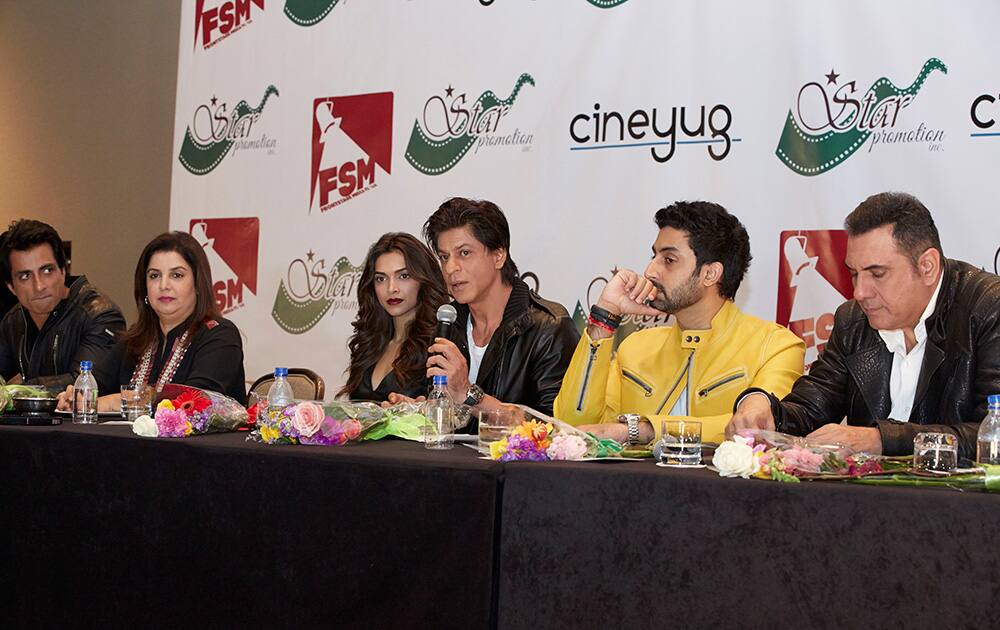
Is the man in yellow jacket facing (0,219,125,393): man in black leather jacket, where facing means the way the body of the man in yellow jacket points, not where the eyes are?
no

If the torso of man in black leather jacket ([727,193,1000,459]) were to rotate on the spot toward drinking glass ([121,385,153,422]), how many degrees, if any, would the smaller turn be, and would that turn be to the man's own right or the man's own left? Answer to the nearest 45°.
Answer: approximately 45° to the man's own right

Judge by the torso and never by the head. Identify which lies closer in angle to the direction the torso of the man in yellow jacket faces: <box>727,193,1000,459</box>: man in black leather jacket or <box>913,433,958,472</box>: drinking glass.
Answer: the drinking glass

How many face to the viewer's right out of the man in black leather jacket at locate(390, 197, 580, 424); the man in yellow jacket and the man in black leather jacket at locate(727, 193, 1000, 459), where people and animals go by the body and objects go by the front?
0

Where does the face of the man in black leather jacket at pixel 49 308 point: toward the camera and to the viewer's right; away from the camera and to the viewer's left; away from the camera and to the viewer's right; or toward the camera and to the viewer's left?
toward the camera and to the viewer's right

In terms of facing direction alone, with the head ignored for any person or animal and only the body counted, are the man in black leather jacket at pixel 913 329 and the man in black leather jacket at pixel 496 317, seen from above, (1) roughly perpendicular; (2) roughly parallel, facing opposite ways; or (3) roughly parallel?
roughly parallel

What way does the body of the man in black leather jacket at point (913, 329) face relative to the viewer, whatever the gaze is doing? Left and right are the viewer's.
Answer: facing the viewer and to the left of the viewer

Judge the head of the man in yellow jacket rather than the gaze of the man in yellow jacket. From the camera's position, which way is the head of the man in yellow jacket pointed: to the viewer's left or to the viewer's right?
to the viewer's left

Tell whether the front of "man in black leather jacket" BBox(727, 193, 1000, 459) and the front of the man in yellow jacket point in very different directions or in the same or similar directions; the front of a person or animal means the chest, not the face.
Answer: same or similar directions

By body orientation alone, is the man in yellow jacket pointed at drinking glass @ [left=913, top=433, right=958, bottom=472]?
no

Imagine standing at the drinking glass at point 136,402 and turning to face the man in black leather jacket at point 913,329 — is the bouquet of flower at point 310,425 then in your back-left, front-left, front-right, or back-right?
front-right

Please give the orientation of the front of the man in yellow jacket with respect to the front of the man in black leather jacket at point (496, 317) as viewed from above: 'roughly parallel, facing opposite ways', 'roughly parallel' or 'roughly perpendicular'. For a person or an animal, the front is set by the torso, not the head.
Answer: roughly parallel

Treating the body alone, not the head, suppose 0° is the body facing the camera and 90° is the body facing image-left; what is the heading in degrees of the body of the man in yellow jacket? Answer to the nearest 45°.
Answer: approximately 45°
